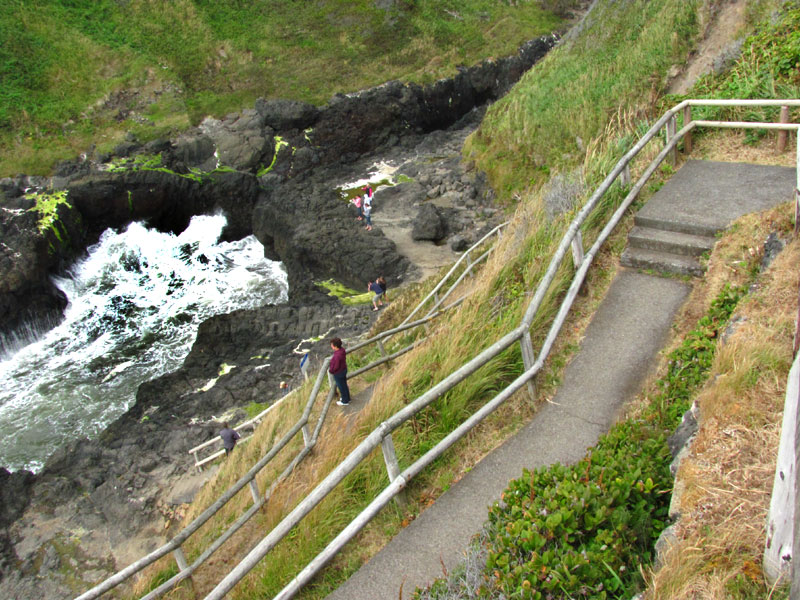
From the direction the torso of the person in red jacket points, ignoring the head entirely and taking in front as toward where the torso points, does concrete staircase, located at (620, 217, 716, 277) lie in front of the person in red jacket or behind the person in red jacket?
behind

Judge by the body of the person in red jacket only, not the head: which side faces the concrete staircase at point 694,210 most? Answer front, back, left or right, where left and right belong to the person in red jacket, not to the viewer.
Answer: back

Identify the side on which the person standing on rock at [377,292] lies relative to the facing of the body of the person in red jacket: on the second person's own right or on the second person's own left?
on the second person's own right

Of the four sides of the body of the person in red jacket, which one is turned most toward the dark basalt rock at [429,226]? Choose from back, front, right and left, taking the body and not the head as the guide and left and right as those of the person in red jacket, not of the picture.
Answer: right

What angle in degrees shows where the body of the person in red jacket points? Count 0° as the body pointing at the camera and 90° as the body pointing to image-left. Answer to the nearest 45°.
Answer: approximately 90°

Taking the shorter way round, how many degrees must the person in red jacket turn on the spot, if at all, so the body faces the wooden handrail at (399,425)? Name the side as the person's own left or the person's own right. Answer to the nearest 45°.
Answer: approximately 90° to the person's own left

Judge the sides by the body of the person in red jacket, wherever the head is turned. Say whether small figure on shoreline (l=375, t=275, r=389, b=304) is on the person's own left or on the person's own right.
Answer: on the person's own right

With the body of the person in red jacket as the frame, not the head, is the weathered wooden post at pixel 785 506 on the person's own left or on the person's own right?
on the person's own left
